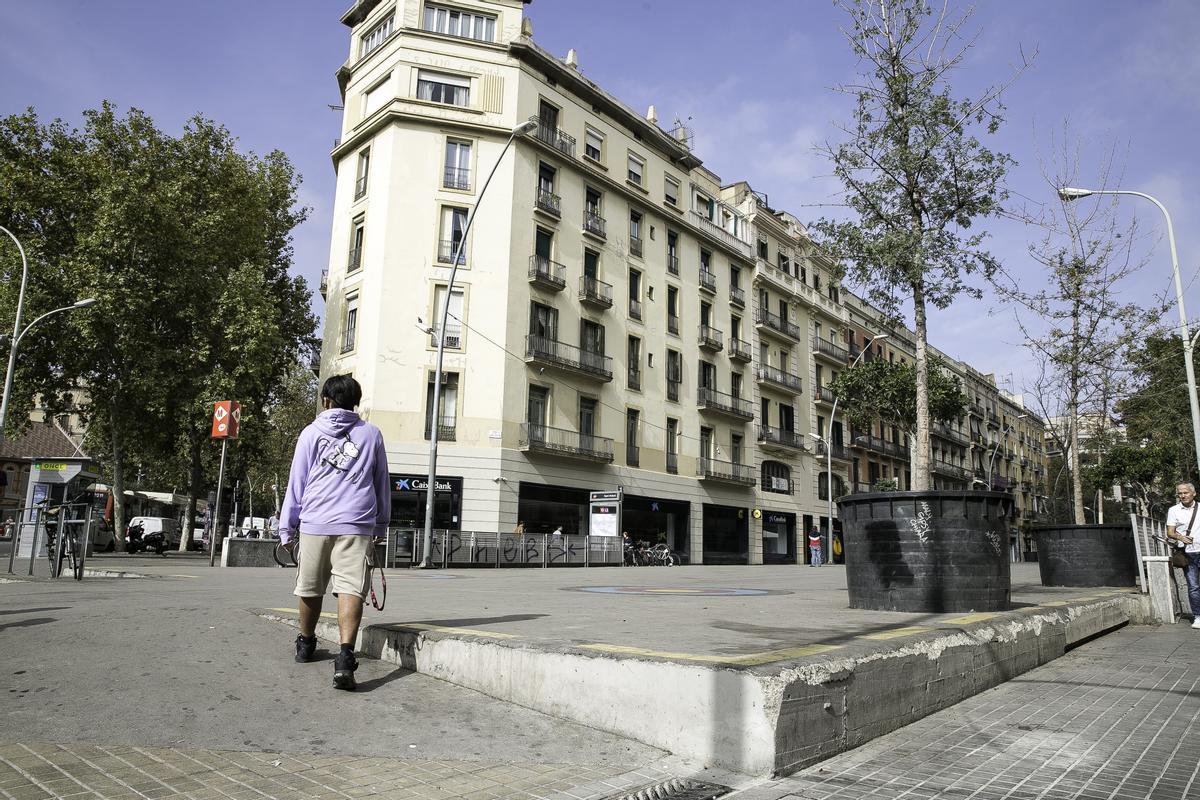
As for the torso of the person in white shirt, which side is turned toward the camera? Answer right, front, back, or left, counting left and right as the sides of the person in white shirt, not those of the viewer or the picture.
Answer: front

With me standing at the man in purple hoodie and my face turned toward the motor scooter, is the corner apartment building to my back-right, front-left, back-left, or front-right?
front-right

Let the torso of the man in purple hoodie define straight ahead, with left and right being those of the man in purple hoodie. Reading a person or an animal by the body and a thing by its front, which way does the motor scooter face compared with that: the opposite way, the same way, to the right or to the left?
to the left

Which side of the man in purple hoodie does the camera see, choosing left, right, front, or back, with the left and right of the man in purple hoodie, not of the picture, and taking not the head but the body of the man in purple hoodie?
back

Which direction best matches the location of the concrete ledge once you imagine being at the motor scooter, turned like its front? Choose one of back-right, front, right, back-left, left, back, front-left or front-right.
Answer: left

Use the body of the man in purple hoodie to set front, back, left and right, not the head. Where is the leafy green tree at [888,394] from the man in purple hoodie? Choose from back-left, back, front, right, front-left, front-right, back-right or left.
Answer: front-right

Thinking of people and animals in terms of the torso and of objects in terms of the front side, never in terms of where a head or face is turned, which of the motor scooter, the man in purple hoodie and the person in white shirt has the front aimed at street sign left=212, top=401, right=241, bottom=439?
the man in purple hoodie

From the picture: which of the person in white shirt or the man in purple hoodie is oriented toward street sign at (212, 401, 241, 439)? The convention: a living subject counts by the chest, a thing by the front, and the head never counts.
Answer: the man in purple hoodie

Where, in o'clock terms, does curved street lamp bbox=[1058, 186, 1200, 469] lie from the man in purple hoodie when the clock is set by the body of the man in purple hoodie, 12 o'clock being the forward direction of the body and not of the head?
The curved street lamp is roughly at 2 o'clock from the man in purple hoodie.

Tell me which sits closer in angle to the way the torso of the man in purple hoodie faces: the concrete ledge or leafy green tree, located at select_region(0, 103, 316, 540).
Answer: the leafy green tree

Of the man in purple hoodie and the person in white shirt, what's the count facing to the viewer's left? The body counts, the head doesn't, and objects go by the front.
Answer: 0

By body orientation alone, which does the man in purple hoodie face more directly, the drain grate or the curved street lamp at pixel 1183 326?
the curved street lamp

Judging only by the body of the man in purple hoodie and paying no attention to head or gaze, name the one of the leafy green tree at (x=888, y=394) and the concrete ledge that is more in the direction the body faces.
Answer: the leafy green tree

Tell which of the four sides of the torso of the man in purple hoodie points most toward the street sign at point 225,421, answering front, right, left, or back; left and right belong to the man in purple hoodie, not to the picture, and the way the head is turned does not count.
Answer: front

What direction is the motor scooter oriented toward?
to the viewer's left

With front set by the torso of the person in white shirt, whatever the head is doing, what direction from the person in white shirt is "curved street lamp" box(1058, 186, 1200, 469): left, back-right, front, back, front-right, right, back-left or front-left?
back
